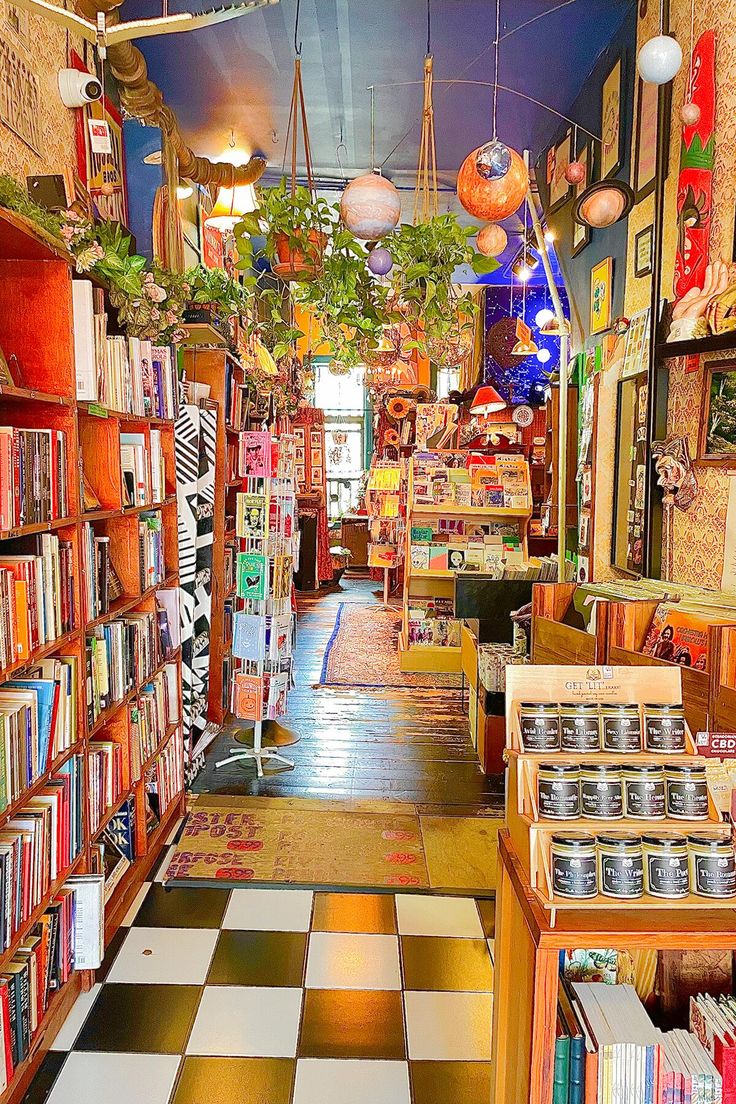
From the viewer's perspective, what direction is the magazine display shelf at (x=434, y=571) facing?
toward the camera

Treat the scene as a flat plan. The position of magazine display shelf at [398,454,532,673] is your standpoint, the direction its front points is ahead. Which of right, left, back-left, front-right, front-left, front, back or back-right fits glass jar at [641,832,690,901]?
front

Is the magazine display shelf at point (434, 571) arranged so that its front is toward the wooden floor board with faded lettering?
yes

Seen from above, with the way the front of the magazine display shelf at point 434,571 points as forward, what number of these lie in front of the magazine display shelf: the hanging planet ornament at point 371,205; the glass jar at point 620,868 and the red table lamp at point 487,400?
2

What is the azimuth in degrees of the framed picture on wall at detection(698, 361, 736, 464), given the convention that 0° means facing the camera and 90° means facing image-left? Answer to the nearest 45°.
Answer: approximately 45°

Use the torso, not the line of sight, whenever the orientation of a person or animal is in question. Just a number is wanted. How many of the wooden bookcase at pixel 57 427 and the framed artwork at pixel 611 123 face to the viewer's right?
1

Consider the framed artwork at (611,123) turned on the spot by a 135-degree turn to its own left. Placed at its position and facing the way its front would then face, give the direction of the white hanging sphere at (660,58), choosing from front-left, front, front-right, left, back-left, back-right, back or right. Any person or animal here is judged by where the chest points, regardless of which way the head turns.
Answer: front-right

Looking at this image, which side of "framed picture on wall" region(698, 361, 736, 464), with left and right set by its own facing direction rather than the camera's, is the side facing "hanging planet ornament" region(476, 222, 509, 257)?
right

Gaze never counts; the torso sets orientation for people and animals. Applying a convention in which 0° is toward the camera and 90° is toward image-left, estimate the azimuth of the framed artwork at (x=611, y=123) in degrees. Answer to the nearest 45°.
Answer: approximately 90°

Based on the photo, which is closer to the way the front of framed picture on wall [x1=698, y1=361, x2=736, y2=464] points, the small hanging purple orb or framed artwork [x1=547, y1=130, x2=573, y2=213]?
the small hanging purple orb

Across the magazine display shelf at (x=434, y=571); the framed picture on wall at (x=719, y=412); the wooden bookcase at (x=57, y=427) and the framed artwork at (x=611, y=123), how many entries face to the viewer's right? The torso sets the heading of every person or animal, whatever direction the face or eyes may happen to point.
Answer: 1

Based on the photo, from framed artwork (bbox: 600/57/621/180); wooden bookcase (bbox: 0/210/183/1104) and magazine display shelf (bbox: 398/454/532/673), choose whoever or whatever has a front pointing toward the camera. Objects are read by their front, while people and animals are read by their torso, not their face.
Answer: the magazine display shelf

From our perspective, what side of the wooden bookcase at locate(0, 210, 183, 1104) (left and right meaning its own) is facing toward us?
right

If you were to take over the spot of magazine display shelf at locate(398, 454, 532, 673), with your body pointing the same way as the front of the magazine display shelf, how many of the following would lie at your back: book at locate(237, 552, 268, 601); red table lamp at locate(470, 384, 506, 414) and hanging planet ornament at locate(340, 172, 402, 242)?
1

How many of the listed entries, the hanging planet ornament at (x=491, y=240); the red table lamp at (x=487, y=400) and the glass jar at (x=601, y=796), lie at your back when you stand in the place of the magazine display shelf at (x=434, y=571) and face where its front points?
1

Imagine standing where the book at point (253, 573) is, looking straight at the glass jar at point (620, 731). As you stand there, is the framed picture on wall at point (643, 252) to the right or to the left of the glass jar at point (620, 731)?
left

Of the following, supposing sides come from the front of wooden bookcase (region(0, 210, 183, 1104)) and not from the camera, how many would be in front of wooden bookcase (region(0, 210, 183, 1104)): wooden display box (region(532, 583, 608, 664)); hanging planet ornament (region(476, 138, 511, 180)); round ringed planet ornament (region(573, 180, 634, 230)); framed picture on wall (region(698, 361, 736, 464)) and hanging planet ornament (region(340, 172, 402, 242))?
5

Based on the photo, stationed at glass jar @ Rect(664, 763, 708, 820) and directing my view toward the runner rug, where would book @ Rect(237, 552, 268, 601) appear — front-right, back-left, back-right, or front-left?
front-left

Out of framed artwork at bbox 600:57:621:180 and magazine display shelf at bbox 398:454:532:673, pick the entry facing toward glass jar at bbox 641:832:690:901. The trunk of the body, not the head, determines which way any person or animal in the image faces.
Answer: the magazine display shelf

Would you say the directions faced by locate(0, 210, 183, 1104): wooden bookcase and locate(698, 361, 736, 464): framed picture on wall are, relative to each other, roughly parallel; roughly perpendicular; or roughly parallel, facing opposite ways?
roughly parallel, facing opposite ways
